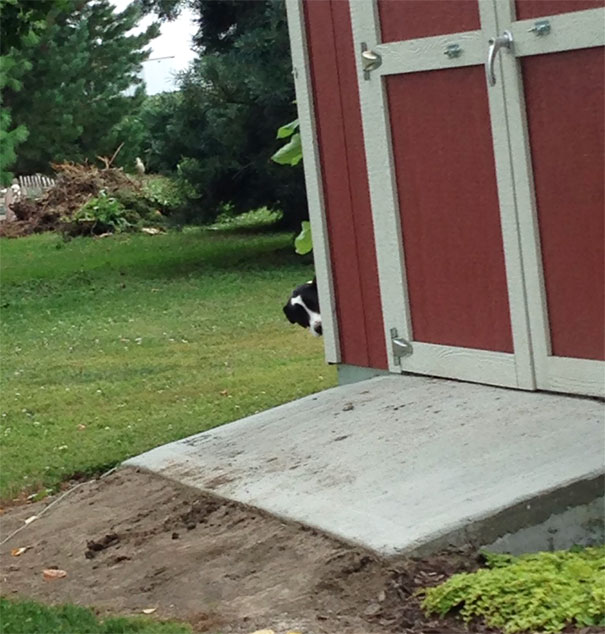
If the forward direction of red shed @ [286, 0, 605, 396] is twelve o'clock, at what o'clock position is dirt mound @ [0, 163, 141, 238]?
The dirt mound is roughly at 4 o'clock from the red shed.

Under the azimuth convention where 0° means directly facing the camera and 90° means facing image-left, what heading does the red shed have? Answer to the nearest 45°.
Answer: approximately 45°

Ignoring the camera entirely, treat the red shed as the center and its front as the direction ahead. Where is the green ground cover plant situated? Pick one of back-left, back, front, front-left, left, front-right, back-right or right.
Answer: front-left
